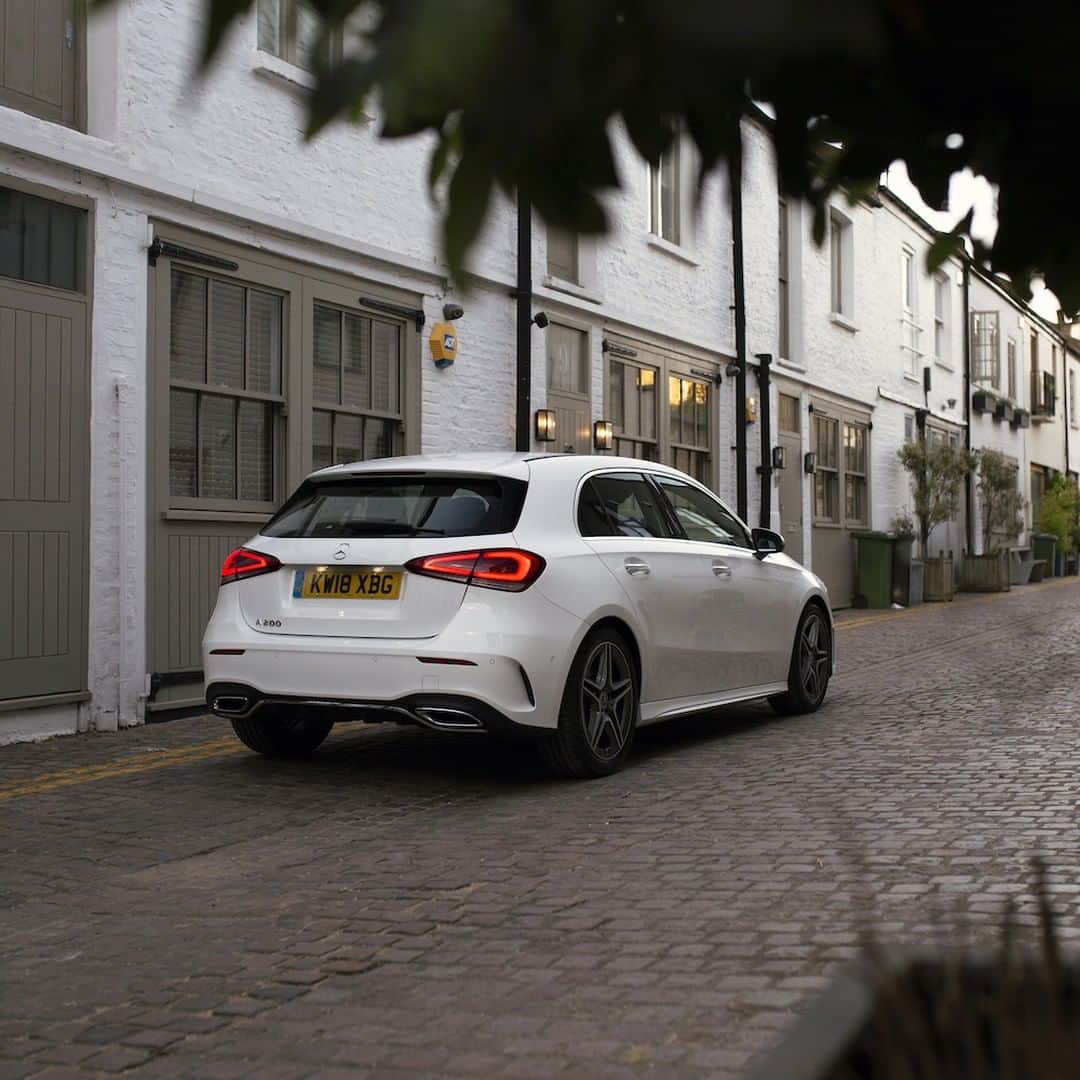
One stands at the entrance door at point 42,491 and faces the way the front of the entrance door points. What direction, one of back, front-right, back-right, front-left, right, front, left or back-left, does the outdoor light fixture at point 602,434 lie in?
left

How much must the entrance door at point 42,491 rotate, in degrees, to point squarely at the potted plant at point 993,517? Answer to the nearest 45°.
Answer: approximately 90° to its left

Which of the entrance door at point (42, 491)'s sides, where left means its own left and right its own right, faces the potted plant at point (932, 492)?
left

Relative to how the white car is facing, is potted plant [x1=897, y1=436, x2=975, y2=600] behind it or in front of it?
in front

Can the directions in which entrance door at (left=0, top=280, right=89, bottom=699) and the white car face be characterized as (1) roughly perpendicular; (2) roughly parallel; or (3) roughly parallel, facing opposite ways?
roughly perpendicular

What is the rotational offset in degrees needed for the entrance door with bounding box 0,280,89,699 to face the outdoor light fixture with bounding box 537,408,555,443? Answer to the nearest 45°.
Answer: approximately 90° to its left

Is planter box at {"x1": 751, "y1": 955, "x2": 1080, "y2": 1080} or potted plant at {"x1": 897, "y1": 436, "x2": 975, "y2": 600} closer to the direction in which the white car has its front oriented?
the potted plant

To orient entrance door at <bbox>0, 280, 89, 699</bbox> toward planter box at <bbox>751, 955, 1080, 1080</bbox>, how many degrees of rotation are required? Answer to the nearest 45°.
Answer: approximately 45° to its right

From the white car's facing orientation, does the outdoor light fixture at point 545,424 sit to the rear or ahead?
ahead

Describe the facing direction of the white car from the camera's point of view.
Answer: facing away from the viewer and to the right of the viewer

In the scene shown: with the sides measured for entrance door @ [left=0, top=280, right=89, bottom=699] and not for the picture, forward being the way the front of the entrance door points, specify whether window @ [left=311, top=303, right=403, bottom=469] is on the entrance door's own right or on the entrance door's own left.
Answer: on the entrance door's own left

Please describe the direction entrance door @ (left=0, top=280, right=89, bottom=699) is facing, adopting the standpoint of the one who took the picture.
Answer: facing the viewer and to the right of the viewer

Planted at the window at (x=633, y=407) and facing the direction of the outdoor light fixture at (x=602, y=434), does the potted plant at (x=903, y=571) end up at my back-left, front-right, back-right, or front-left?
back-left

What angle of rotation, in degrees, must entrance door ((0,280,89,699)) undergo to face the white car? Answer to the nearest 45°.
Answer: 0° — it already faces it

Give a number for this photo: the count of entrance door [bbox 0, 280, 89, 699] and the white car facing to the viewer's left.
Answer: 0
